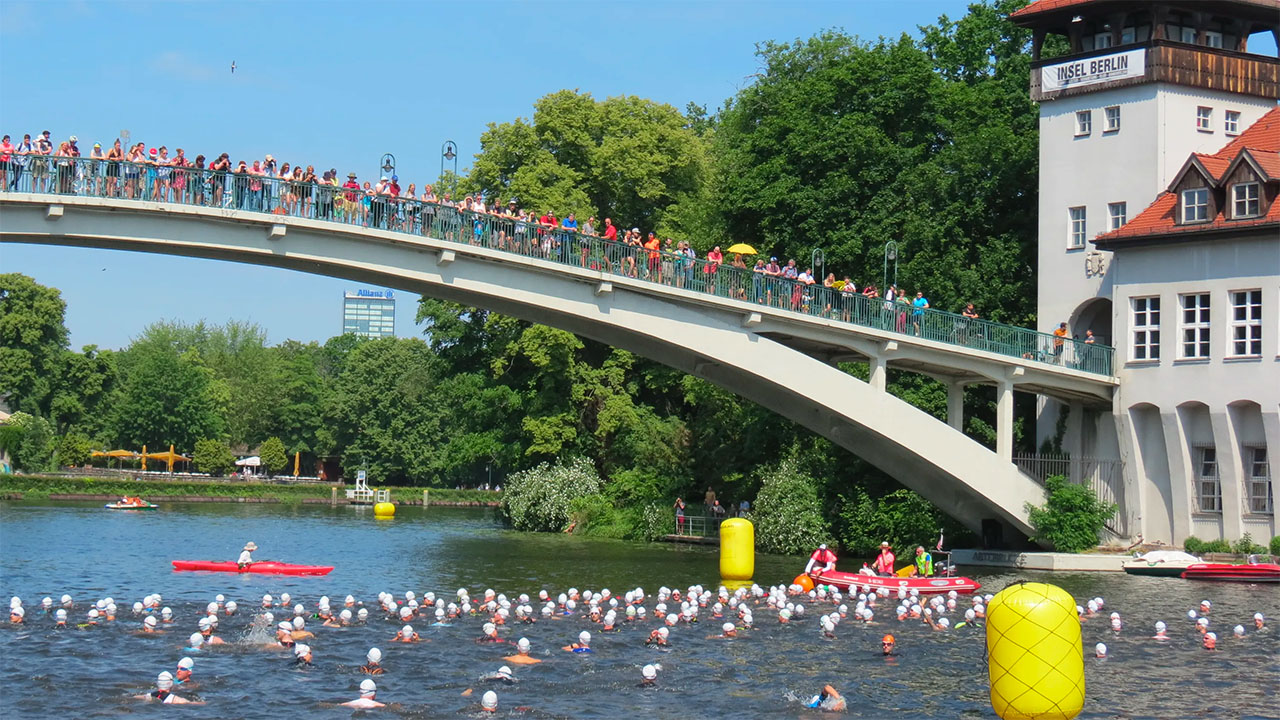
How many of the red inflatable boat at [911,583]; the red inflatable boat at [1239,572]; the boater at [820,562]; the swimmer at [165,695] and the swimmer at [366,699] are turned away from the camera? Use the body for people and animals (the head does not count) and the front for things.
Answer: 2

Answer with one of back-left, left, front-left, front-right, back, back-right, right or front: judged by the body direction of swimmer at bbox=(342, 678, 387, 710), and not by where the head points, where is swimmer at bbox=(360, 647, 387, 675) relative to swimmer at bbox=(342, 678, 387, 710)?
front

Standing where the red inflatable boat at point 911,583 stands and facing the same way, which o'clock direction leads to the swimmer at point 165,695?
The swimmer is roughly at 10 o'clock from the red inflatable boat.

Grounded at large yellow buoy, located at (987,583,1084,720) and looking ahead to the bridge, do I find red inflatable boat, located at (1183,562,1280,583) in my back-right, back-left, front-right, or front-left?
front-right

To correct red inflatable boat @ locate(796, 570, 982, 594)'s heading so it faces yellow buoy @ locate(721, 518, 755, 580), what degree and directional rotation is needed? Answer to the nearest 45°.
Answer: approximately 45° to its right

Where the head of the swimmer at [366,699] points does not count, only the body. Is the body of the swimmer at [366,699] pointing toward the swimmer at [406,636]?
yes

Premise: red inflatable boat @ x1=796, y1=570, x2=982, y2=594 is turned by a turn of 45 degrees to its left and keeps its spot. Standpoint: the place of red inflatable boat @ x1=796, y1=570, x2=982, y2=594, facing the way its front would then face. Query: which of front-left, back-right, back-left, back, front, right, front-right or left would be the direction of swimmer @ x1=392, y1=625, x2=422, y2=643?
front

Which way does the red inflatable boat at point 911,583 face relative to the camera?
to the viewer's left

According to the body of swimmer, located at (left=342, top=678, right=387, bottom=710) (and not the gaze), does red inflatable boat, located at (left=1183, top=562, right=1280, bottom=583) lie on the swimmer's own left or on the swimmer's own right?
on the swimmer's own right

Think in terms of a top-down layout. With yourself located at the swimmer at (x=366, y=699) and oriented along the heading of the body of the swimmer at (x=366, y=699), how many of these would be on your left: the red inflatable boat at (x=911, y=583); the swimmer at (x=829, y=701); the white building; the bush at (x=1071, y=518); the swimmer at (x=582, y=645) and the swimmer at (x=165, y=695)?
1

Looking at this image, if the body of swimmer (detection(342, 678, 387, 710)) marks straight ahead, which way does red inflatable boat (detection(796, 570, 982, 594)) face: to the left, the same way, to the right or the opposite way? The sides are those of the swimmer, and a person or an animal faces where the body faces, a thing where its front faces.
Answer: to the left

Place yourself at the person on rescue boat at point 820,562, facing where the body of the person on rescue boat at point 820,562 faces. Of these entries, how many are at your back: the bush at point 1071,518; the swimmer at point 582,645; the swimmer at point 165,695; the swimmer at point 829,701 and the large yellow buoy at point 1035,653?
1
